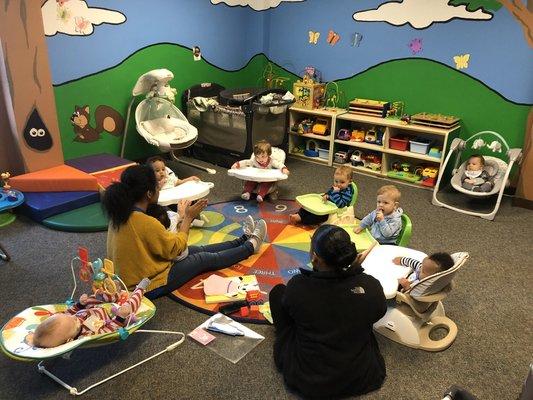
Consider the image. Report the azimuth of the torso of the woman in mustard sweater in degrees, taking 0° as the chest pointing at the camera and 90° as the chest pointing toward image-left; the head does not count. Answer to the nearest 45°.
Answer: approximately 225°

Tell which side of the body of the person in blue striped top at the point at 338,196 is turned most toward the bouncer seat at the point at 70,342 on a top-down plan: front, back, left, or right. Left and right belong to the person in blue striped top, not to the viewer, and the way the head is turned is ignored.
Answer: front

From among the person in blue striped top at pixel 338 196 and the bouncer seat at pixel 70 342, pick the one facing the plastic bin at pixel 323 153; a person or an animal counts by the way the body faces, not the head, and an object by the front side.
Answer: the bouncer seat

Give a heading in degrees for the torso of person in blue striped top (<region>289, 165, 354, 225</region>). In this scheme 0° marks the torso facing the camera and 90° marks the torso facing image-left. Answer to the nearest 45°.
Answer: approximately 45°

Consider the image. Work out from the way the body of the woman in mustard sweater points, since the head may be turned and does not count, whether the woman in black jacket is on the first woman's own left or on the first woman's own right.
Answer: on the first woman's own right

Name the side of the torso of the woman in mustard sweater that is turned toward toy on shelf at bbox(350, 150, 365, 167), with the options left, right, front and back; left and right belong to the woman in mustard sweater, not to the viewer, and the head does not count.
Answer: front

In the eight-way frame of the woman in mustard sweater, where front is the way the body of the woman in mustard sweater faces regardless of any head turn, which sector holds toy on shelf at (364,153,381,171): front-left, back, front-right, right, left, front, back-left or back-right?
front

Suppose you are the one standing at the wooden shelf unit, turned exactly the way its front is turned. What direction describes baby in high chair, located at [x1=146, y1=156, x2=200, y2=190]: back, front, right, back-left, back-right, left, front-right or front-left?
front

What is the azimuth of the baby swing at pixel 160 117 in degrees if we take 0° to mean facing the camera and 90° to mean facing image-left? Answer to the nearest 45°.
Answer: approximately 315°

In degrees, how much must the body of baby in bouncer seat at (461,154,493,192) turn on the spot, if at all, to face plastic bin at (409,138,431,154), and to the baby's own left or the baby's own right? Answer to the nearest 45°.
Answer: approximately 90° to the baby's own right

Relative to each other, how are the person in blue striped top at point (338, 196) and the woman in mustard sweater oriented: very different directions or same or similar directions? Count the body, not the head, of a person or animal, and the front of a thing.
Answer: very different directions

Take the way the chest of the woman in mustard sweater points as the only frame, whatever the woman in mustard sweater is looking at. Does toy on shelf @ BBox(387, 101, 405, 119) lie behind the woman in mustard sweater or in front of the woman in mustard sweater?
in front

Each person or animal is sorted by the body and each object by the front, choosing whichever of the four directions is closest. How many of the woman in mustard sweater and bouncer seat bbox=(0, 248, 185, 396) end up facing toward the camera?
0

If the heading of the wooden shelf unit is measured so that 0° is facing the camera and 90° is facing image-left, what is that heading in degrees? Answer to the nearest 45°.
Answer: approximately 45°

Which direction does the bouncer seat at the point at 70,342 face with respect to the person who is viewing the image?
facing away from the viewer and to the right of the viewer
